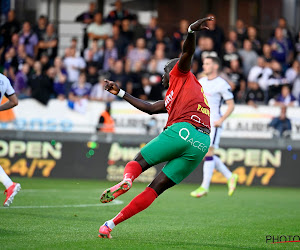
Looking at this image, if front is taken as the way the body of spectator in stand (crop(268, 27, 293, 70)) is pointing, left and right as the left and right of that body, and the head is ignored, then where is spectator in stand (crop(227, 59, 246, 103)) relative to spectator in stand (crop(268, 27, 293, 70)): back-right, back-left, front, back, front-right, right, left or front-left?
front-right

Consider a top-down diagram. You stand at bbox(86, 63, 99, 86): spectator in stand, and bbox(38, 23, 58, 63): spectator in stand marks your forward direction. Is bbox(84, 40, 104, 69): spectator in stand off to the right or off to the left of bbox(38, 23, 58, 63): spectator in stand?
right

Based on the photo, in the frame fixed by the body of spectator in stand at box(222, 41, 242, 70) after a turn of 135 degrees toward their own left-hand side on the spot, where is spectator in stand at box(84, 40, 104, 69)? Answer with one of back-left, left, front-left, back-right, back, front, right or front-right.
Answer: back-left

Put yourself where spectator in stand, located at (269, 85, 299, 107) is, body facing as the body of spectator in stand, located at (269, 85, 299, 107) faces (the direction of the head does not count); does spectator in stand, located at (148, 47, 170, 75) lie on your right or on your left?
on your right

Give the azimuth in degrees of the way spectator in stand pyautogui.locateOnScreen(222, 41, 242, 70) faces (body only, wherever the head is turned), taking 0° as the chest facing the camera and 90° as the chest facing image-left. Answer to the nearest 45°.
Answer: approximately 0°

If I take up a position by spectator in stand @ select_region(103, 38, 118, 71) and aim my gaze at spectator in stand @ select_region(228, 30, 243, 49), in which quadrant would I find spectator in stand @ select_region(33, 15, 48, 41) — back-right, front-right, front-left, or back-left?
back-left

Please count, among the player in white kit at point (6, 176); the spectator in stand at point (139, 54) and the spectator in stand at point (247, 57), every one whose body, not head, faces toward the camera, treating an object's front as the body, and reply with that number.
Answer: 2

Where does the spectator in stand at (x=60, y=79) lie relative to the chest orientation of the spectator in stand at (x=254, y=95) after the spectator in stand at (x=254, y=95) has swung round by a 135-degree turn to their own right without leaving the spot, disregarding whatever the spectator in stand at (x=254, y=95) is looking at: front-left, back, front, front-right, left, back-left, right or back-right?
front-left

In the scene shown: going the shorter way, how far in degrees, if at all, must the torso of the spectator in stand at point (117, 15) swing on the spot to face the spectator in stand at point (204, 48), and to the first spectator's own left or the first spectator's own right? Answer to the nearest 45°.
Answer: approximately 45° to the first spectator's own left

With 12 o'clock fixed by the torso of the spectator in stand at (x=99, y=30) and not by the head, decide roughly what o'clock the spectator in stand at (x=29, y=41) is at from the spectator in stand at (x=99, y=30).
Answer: the spectator in stand at (x=29, y=41) is roughly at 3 o'clock from the spectator in stand at (x=99, y=30).

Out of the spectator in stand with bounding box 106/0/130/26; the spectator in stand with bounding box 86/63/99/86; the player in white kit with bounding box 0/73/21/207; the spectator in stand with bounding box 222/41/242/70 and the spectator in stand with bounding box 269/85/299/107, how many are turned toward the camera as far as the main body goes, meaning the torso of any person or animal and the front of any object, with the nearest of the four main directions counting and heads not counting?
4

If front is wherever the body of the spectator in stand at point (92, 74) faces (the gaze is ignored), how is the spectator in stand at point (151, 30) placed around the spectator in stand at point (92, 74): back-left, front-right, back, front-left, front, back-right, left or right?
back-left

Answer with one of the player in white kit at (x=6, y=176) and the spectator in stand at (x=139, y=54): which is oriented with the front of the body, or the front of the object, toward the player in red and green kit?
the spectator in stand
